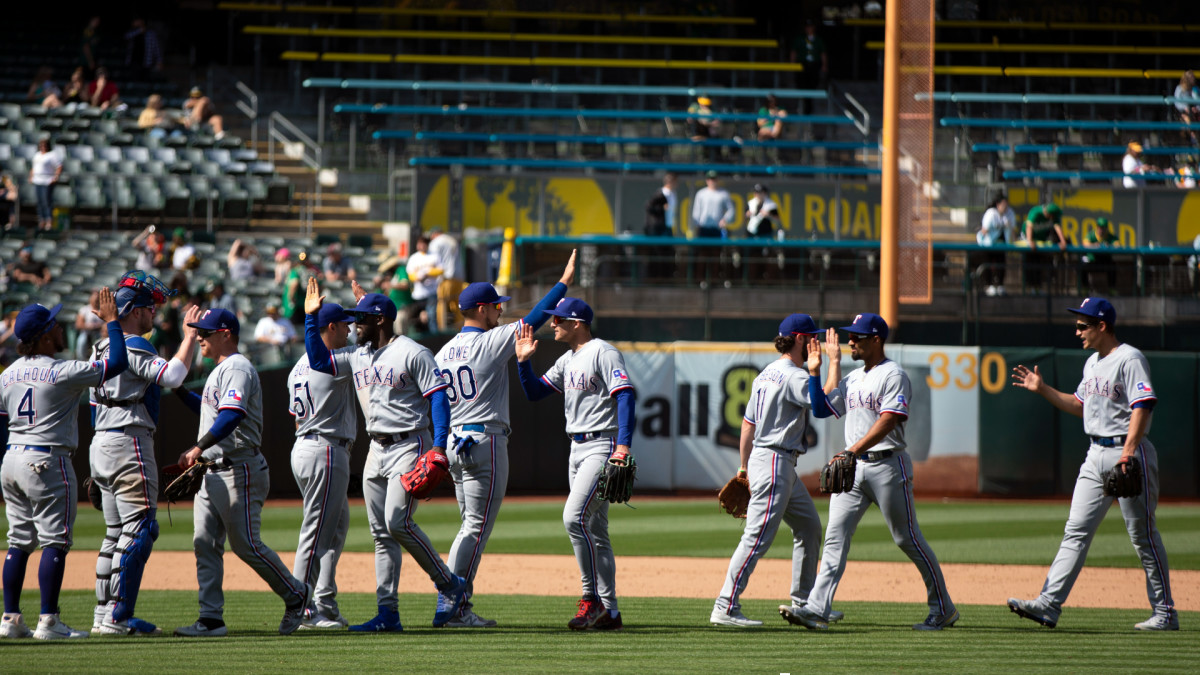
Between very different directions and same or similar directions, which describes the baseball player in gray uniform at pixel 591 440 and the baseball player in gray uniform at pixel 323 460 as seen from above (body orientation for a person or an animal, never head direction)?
very different directions

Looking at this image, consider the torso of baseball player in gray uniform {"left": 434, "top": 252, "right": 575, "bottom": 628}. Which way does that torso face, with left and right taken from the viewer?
facing away from the viewer and to the right of the viewer

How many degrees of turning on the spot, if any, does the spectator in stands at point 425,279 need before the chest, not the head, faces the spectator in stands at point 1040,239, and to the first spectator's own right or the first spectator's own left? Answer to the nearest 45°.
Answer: approximately 90° to the first spectator's own left

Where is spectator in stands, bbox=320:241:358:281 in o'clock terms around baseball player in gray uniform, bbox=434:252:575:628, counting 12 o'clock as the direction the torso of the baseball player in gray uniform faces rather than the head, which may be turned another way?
The spectator in stands is roughly at 10 o'clock from the baseball player in gray uniform.

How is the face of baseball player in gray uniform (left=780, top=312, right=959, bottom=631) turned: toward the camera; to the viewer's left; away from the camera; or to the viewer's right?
to the viewer's left

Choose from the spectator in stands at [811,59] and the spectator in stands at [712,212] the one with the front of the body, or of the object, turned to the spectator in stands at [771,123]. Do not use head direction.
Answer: the spectator in stands at [811,59]

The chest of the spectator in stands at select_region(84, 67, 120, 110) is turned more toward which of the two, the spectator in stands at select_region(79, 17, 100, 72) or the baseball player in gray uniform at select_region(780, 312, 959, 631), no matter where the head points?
the baseball player in gray uniform

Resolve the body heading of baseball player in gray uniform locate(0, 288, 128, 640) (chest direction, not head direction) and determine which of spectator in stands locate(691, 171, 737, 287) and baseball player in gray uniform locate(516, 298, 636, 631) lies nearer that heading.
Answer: the spectator in stands
